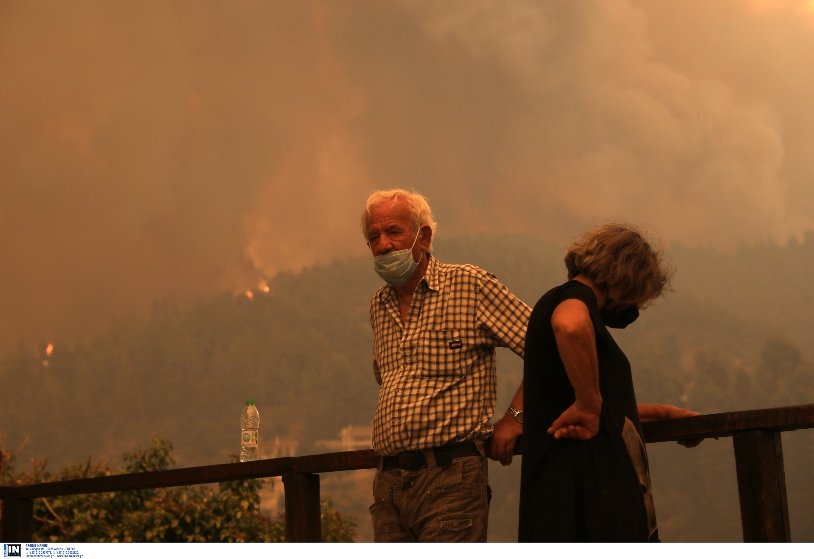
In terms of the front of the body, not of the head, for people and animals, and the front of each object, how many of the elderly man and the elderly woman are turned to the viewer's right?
1

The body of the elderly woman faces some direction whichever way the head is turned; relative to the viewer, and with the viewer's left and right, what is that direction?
facing to the right of the viewer

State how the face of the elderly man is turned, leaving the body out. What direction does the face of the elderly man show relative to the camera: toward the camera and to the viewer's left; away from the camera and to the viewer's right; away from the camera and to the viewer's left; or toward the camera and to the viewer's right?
toward the camera and to the viewer's left

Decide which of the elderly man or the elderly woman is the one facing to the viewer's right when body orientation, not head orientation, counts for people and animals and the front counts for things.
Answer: the elderly woman

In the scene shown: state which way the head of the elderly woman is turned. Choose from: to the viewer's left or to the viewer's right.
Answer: to the viewer's right

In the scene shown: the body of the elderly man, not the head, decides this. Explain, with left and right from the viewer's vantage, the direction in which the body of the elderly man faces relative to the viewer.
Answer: facing the viewer and to the left of the viewer
